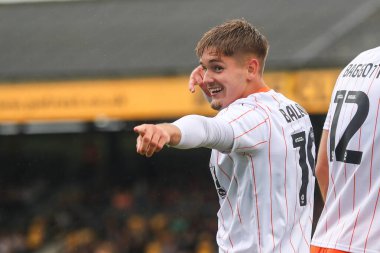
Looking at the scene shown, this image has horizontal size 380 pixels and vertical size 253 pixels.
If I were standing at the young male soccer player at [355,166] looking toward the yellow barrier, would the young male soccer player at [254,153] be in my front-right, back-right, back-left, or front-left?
front-left

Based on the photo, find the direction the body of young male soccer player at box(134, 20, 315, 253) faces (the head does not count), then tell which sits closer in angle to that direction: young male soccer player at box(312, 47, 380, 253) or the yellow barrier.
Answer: the yellow barrier

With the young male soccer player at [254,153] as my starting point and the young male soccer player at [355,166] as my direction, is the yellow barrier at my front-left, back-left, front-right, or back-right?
back-left

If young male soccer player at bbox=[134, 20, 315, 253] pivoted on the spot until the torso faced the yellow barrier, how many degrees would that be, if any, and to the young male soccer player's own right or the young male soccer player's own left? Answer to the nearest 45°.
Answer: approximately 90° to the young male soccer player's own right

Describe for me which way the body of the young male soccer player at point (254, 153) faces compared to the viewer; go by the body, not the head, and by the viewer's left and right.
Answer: facing to the left of the viewer

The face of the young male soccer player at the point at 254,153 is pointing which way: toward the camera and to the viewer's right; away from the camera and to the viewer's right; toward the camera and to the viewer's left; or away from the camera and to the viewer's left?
toward the camera and to the viewer's left

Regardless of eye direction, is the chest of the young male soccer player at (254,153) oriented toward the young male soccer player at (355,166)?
no
